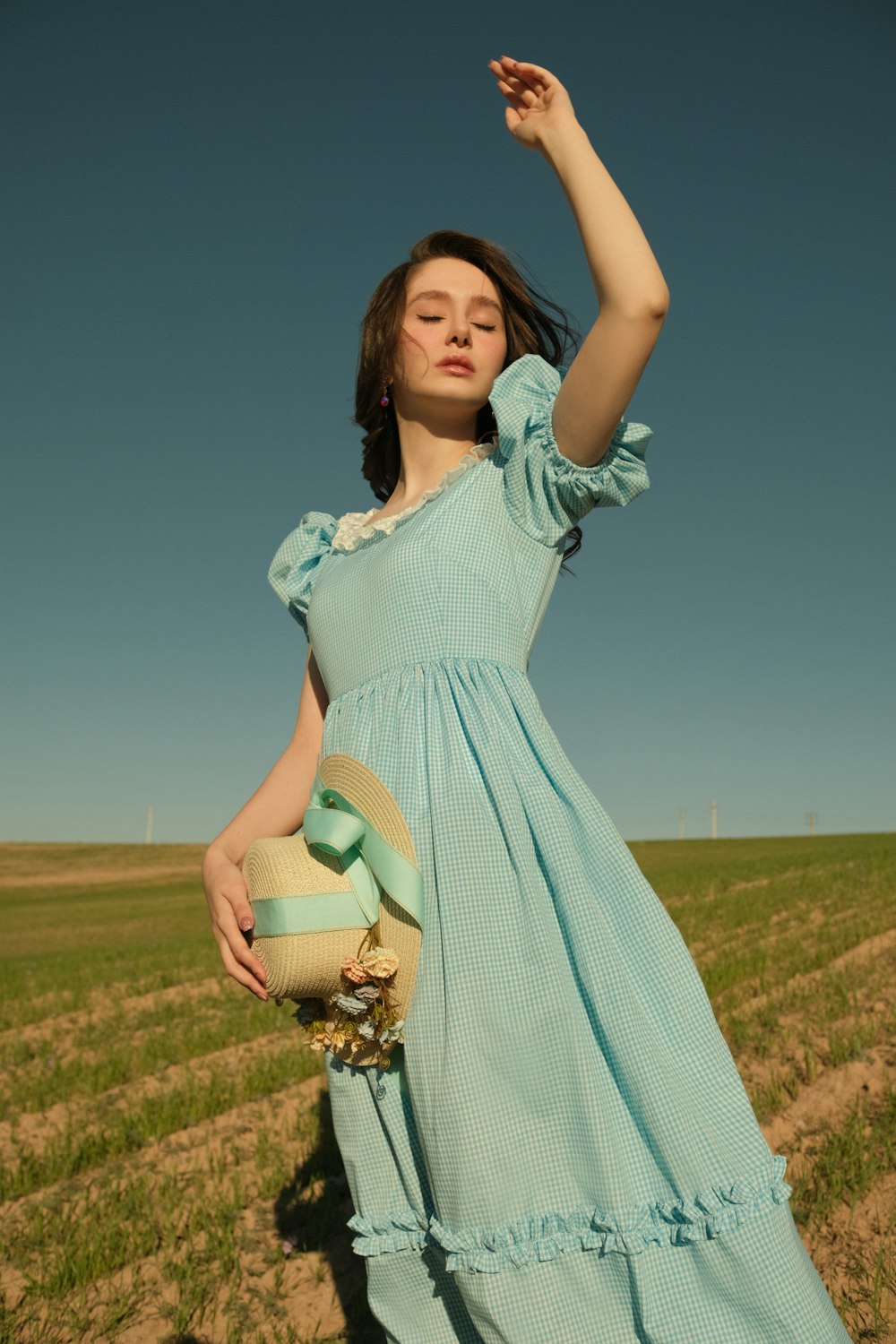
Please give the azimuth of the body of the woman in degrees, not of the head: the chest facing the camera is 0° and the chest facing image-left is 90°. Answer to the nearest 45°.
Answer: approximately 0°
